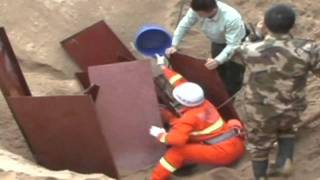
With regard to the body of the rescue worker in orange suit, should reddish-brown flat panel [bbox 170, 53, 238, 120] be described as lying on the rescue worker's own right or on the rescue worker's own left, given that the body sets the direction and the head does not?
on the rescue worker's own right

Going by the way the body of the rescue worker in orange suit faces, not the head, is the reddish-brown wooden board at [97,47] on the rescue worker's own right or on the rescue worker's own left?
on the rescue worker's own right

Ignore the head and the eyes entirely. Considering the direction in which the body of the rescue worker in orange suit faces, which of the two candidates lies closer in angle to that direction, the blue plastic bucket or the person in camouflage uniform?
the blue plastic bucket

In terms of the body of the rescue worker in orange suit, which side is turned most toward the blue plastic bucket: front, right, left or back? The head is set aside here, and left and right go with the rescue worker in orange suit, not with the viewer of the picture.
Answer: right

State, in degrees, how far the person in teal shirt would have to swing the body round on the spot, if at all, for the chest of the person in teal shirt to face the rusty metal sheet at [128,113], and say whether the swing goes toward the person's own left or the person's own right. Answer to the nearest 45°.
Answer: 0° — they already face it

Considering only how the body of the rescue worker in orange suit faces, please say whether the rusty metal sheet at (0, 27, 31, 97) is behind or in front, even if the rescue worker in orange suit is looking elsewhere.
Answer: in front

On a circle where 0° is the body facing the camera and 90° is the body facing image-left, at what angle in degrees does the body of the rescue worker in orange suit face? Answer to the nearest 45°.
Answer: approximately 90°
